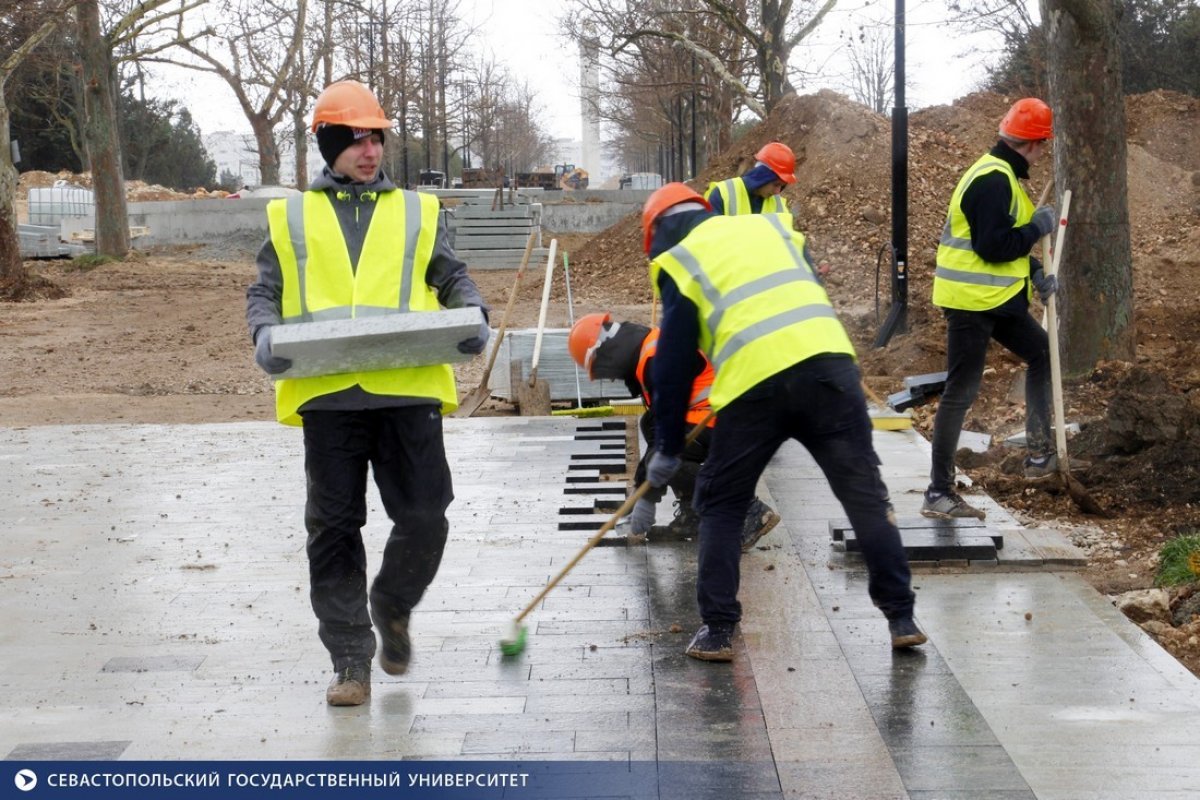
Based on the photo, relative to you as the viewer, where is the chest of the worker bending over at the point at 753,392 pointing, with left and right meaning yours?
facing away from the viewer and to the left of the viewer

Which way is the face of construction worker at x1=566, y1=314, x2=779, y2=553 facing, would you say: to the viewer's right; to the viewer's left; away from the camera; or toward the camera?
to the viewer's left

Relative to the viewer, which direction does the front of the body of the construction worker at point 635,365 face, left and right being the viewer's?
facing to the left of the viewer

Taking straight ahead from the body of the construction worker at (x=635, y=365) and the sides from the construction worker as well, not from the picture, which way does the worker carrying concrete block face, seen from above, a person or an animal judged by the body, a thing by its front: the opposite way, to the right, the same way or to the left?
to the left

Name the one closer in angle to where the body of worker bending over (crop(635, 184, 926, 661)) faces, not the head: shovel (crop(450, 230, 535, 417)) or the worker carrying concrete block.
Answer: the shovel

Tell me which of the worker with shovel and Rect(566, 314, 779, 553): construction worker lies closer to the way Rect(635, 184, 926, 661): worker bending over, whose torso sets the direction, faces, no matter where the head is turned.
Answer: the construction worker

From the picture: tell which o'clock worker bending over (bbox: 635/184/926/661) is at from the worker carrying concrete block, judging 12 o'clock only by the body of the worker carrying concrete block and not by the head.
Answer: The worker bending over is roughly at 9 o'clock from the worker carrying concrete block.

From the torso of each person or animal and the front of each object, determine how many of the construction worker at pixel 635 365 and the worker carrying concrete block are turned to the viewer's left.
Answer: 1
